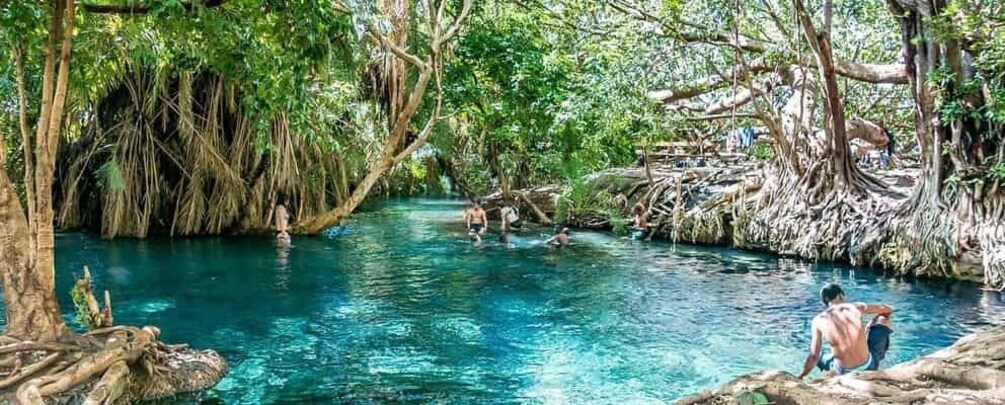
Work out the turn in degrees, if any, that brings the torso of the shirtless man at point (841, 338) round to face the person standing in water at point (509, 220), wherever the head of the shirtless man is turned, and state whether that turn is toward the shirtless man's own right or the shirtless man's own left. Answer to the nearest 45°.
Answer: approximately 45° to the shirtless man's own left

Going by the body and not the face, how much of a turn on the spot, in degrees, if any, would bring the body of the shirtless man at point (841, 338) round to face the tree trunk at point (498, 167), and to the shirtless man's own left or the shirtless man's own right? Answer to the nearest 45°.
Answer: approximately 45° to the shirtless man's own left

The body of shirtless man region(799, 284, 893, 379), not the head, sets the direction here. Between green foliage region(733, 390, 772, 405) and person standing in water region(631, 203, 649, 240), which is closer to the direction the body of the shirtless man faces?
the person standing in water

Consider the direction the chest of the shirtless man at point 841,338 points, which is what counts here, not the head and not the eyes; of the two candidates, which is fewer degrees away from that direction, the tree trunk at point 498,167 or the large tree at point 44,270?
the tree trunk

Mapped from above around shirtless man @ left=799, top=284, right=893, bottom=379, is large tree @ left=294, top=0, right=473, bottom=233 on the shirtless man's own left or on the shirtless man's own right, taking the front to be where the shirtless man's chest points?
on the shirtless man's own left

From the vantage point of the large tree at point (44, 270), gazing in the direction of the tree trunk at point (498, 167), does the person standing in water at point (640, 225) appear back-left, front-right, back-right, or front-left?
front-right

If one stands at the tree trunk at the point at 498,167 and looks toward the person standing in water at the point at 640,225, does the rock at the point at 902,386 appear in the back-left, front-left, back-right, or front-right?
front-right

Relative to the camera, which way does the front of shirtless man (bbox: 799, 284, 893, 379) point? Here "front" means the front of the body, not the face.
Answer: away from the camera

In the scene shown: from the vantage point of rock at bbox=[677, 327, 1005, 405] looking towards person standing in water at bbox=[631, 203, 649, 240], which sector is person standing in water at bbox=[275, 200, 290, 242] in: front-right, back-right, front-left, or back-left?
front-left

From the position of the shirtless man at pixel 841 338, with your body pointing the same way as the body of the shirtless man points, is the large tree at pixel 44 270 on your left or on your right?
on your left

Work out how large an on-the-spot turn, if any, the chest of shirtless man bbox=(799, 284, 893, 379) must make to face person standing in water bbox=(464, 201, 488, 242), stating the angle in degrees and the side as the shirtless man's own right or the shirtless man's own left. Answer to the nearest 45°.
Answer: approximately 45° to the shirtless man's own left
